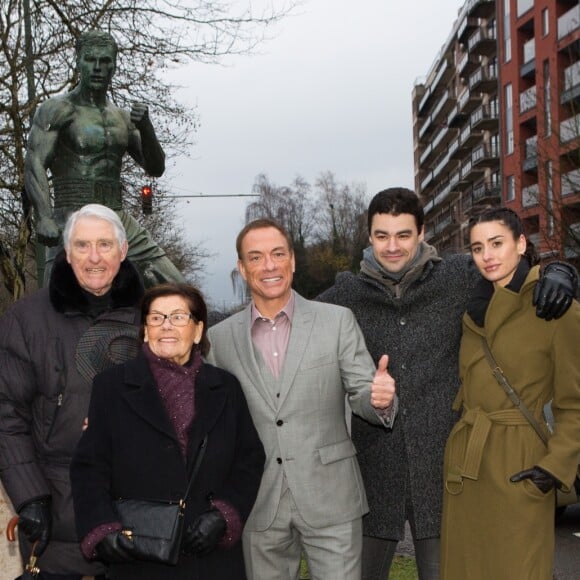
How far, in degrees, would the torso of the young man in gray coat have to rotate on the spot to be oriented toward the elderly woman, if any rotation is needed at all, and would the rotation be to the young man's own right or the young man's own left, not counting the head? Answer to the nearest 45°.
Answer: approximately 45° to the young man's own right

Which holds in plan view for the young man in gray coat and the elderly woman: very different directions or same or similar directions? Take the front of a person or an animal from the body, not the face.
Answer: same or similar directions

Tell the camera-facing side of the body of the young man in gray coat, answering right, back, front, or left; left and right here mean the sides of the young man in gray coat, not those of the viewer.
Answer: front

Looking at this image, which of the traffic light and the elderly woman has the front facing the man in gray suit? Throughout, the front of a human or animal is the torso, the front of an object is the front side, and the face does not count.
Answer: the traffic light

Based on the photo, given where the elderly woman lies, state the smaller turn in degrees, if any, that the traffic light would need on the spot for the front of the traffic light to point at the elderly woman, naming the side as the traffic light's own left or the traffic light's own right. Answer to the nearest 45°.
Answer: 0° — it already faces them

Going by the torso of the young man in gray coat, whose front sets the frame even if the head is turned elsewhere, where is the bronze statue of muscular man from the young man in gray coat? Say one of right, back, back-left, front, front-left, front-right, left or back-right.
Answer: back-right

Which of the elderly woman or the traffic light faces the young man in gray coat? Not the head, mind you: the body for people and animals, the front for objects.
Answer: the traffic light

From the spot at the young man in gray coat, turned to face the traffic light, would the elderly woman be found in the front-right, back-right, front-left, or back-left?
back-left

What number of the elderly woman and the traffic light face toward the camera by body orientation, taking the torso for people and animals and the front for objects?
2

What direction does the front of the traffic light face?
toward the camera

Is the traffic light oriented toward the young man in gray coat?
yes

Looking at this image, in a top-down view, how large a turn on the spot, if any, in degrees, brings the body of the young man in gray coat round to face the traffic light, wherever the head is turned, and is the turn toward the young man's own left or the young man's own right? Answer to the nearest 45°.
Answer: approximately 135° to the young man's own right

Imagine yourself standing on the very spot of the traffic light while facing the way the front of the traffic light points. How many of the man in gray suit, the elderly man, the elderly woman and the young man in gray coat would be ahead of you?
4

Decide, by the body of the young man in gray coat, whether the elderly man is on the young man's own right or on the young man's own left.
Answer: on the young man's own right

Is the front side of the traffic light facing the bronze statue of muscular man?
yes
